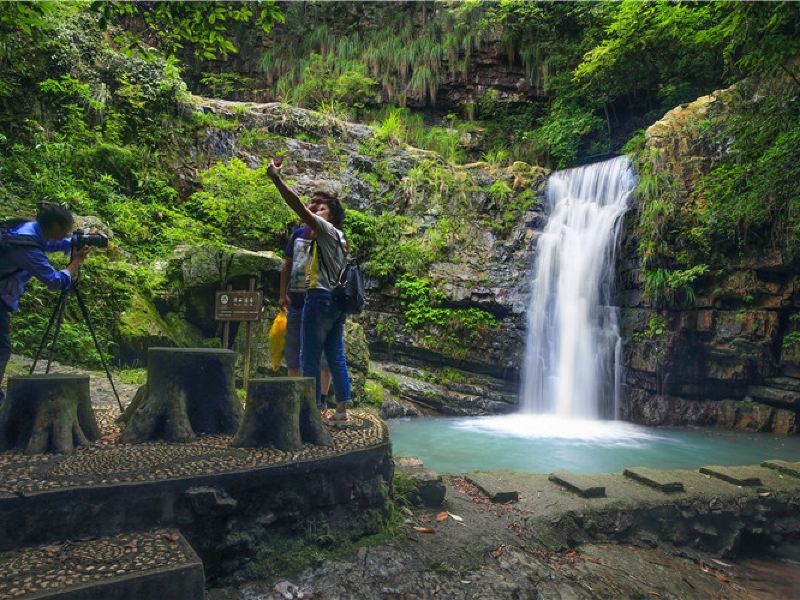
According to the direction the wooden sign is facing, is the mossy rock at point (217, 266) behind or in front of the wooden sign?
behind

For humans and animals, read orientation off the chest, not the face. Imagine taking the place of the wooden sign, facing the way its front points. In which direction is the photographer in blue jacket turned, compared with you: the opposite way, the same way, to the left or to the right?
to the left

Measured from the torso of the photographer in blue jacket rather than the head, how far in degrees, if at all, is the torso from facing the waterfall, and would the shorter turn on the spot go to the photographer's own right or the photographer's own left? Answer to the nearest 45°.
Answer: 0° — they already face it

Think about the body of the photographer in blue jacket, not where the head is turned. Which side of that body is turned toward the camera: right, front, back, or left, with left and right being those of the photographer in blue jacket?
right

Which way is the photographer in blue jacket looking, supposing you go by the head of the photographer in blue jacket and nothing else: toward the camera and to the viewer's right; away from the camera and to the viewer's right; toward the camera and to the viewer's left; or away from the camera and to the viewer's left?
away from the camera and to the viewer's right

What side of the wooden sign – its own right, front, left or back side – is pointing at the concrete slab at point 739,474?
left

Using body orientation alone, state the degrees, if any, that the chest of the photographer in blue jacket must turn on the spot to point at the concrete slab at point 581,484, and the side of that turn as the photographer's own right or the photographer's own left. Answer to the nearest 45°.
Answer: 0° — they already face it

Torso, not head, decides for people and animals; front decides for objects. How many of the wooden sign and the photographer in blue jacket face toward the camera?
1

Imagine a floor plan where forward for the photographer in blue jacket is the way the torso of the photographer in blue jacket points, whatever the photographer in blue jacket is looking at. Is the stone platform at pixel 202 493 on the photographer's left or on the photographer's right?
on the photographer's right

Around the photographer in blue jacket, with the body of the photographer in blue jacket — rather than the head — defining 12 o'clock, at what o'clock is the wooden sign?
The wooden sign is roughly at 11 o'clock from the photographer in blue jacket.

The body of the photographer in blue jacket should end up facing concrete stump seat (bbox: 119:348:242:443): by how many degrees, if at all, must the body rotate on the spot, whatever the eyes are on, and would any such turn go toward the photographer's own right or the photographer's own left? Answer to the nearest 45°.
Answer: approximately 45° to the photographer's own right
